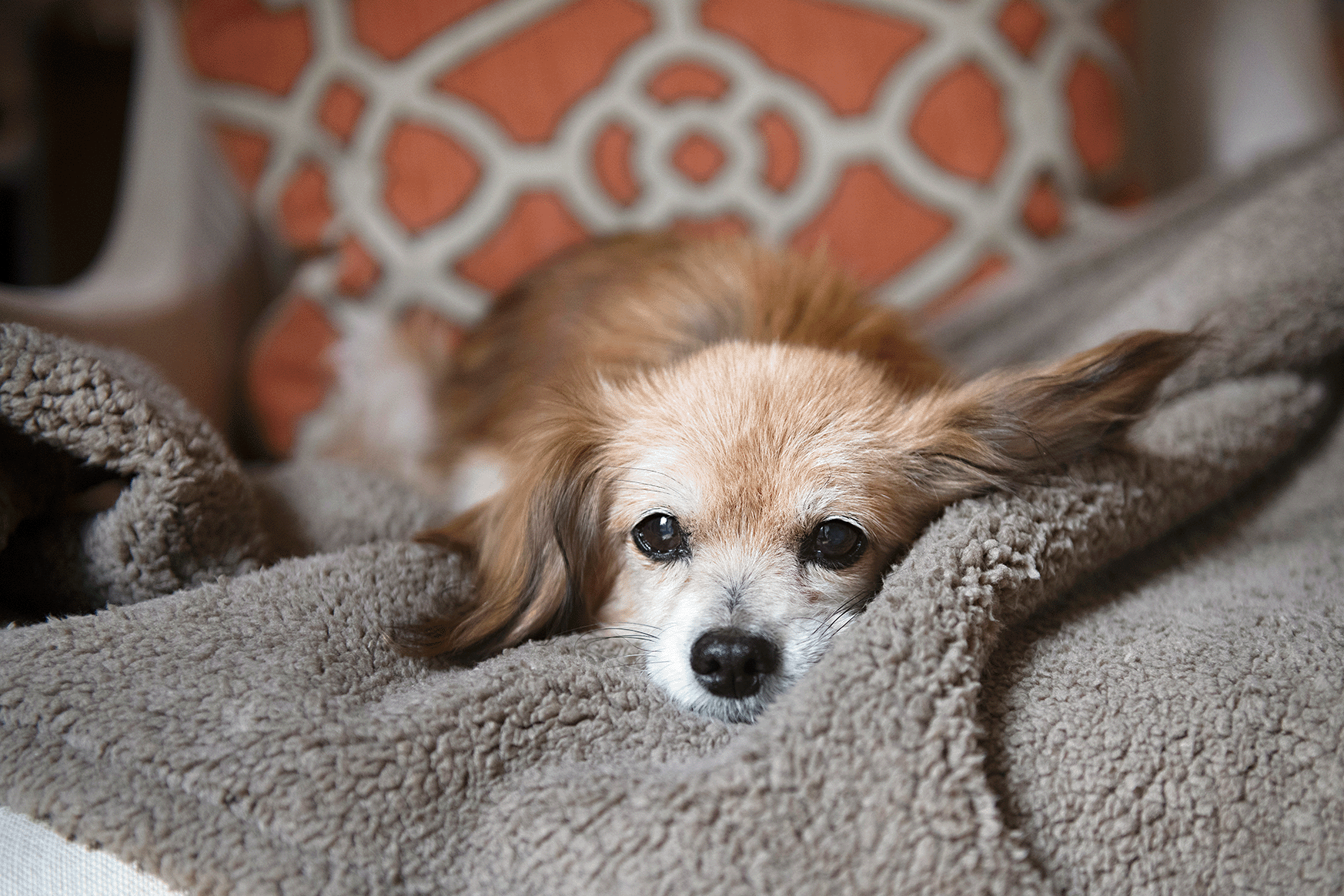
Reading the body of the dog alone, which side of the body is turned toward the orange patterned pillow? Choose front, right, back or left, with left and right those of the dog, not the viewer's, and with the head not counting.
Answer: back

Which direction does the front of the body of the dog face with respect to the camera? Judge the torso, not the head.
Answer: toward the camera
